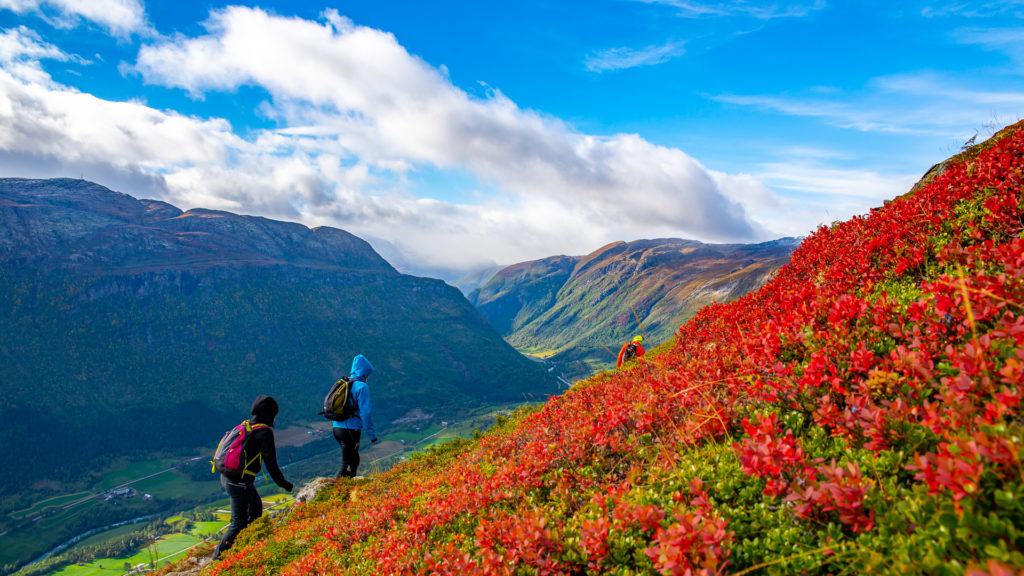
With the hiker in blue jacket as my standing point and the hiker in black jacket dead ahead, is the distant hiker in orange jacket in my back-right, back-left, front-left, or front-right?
back-left

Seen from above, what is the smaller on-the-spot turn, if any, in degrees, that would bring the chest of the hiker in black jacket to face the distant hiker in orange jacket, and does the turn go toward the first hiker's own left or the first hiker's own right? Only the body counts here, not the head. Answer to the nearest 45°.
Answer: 0° — they already face them

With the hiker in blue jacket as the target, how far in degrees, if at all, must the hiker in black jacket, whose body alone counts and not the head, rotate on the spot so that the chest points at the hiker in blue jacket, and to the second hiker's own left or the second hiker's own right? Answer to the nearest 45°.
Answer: approximately 45° to the second hiker's own left
